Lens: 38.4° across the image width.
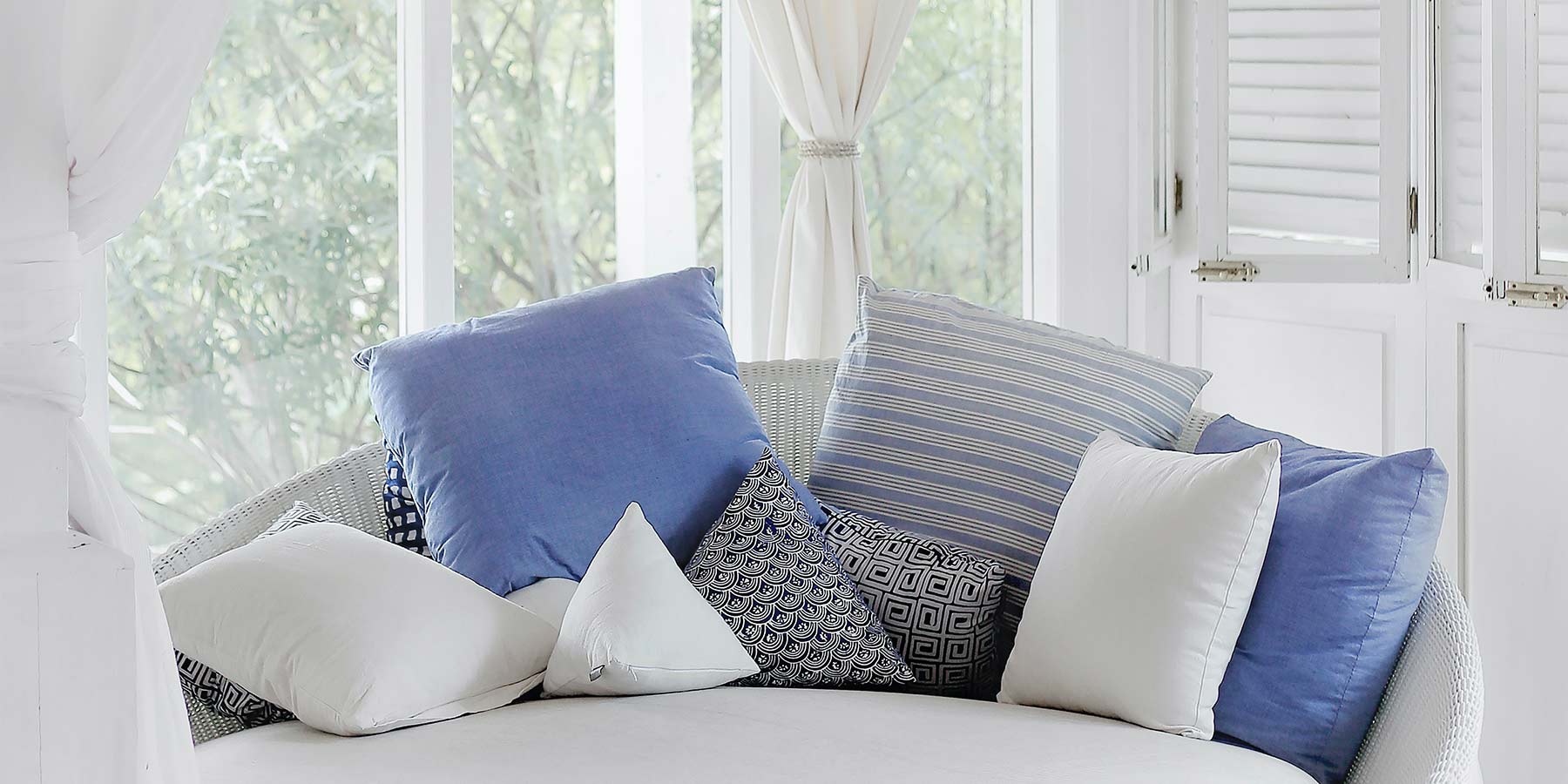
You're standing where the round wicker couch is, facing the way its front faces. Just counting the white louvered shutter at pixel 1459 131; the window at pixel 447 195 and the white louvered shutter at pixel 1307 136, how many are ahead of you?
0

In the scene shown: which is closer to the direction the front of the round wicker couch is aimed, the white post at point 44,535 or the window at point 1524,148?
the white post

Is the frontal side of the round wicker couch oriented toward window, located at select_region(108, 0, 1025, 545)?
no

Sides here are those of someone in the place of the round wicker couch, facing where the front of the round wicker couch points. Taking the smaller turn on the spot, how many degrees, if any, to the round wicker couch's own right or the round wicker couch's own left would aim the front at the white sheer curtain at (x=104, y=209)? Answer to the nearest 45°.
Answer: approximately 45° to the round wicker couch's own right

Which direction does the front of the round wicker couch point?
toward the camera

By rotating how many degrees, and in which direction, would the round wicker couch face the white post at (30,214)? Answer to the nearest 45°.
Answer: approximately 45° to its right

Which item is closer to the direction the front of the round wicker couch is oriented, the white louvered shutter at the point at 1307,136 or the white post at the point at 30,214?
the white post

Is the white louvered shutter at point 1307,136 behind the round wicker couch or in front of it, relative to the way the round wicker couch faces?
behind

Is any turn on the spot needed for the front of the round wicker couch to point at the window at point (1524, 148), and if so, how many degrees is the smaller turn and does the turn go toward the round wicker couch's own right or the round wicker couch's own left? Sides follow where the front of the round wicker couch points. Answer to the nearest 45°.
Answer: approximately 135° to the round wicker couch's own left

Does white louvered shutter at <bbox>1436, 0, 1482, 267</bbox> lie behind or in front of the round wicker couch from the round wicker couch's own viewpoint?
behind

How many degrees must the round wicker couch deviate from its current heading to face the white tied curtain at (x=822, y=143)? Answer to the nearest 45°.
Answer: approximately 180°

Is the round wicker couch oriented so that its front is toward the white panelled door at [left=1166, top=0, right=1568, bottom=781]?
no

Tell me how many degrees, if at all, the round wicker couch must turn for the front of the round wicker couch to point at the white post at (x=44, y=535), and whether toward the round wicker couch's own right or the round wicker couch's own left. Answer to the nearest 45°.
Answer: approximately 45° to the round wicker couch's own right

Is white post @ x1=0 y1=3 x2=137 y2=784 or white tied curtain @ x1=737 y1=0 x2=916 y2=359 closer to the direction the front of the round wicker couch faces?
the white post

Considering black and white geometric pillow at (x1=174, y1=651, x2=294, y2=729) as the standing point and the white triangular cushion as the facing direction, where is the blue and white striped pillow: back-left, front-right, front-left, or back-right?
front-left

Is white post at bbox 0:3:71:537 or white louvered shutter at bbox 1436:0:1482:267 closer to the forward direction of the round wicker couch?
the white post
